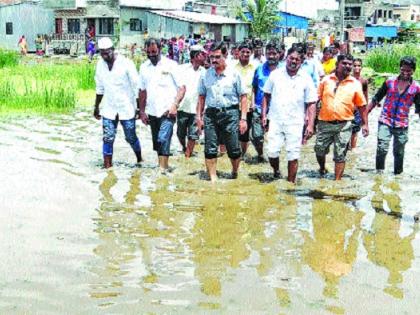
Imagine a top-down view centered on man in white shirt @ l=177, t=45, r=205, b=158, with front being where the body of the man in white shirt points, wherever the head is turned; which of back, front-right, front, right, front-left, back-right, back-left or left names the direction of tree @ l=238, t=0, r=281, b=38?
back-left

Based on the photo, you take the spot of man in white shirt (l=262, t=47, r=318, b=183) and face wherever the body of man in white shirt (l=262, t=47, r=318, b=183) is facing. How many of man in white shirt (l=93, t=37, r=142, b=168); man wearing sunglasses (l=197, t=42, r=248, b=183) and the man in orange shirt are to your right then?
2

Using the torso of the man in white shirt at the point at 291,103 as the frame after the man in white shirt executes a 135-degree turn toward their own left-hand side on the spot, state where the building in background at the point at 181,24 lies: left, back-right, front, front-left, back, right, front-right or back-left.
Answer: front-left

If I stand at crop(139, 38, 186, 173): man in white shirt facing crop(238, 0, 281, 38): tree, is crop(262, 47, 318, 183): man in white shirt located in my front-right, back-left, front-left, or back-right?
back-right

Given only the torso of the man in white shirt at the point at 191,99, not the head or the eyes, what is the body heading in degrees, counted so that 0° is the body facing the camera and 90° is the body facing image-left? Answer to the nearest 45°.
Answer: approximately 315°

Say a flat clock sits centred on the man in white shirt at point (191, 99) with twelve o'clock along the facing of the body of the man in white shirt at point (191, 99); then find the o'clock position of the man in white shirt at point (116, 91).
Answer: the man in white shirt at point (116, 91) is roughly at 3 o'clock from the man in white shirt at point (191, 99).

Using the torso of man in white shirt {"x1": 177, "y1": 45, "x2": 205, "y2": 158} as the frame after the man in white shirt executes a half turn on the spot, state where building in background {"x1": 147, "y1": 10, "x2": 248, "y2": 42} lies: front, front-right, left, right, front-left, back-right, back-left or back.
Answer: front-right

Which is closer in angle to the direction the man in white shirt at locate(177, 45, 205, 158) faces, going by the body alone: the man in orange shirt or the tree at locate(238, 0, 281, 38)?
the man in orange shirt

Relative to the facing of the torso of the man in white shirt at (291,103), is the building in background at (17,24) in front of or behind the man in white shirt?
behind

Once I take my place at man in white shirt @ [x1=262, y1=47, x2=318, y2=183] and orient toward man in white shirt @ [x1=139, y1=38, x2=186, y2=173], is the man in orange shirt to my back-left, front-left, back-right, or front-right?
back-right

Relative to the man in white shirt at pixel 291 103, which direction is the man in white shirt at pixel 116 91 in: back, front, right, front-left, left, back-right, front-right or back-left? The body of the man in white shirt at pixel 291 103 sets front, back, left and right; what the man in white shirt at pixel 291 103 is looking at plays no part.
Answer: right

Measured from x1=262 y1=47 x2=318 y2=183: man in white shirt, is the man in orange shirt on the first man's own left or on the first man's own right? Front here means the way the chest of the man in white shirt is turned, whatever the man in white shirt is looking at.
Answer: on the first man's own left

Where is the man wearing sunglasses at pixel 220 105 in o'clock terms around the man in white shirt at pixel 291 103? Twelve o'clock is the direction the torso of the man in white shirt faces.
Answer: The man wearing sunglasses is roughly at 3 o'clock from the man in white shirt.

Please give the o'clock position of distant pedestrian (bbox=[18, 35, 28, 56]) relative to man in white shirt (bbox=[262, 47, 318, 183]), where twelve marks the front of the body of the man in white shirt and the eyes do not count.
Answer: The distant pedestrian is roughly at 5 o'clock from the man in white shirt.
